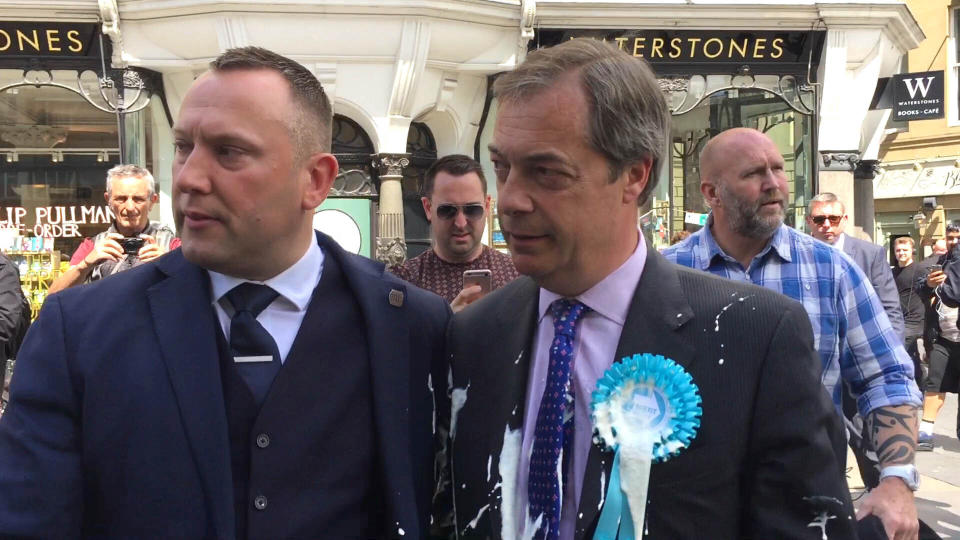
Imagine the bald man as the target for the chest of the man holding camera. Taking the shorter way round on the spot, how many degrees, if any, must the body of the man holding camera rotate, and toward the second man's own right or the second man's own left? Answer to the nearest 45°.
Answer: approximately 45° to the second man's own left

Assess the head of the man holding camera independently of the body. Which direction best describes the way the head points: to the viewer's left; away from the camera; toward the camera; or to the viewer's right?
toward the camera

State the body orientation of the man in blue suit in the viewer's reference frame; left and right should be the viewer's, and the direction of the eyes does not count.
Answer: facing the viewer

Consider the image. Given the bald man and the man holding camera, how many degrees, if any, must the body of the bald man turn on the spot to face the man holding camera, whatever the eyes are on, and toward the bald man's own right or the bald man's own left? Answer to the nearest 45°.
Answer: approximately 90° to the bald man's own right

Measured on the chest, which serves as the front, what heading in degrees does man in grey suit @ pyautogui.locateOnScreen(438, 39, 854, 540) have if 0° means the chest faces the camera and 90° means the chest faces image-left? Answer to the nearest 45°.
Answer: approximately 45°

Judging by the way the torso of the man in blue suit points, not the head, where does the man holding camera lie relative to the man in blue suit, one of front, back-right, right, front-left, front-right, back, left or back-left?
back

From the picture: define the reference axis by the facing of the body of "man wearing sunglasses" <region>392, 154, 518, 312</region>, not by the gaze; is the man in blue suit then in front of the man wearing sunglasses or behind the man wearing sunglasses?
in front

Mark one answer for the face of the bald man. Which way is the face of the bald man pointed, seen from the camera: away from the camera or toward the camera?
toward the camera

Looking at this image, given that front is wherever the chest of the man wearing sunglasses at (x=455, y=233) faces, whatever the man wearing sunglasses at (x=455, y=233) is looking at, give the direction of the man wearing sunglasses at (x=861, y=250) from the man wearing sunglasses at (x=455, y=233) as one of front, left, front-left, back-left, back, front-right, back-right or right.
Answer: back-left

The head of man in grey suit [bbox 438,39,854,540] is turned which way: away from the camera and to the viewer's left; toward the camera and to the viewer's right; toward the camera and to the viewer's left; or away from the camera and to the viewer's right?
toward the camera and to the viewer's left

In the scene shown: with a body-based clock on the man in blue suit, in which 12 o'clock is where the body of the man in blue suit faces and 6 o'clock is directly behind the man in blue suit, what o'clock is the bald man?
The bald man is roughly at 8 o'clock from the man in blue suit.

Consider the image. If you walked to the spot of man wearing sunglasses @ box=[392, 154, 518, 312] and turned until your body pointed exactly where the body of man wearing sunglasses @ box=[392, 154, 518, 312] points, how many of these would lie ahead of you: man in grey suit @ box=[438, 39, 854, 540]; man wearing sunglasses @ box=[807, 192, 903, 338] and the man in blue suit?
2

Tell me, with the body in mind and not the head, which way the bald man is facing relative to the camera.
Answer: toward the camera

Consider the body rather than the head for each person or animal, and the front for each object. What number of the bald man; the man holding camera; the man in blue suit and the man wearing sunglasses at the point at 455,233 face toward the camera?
4
